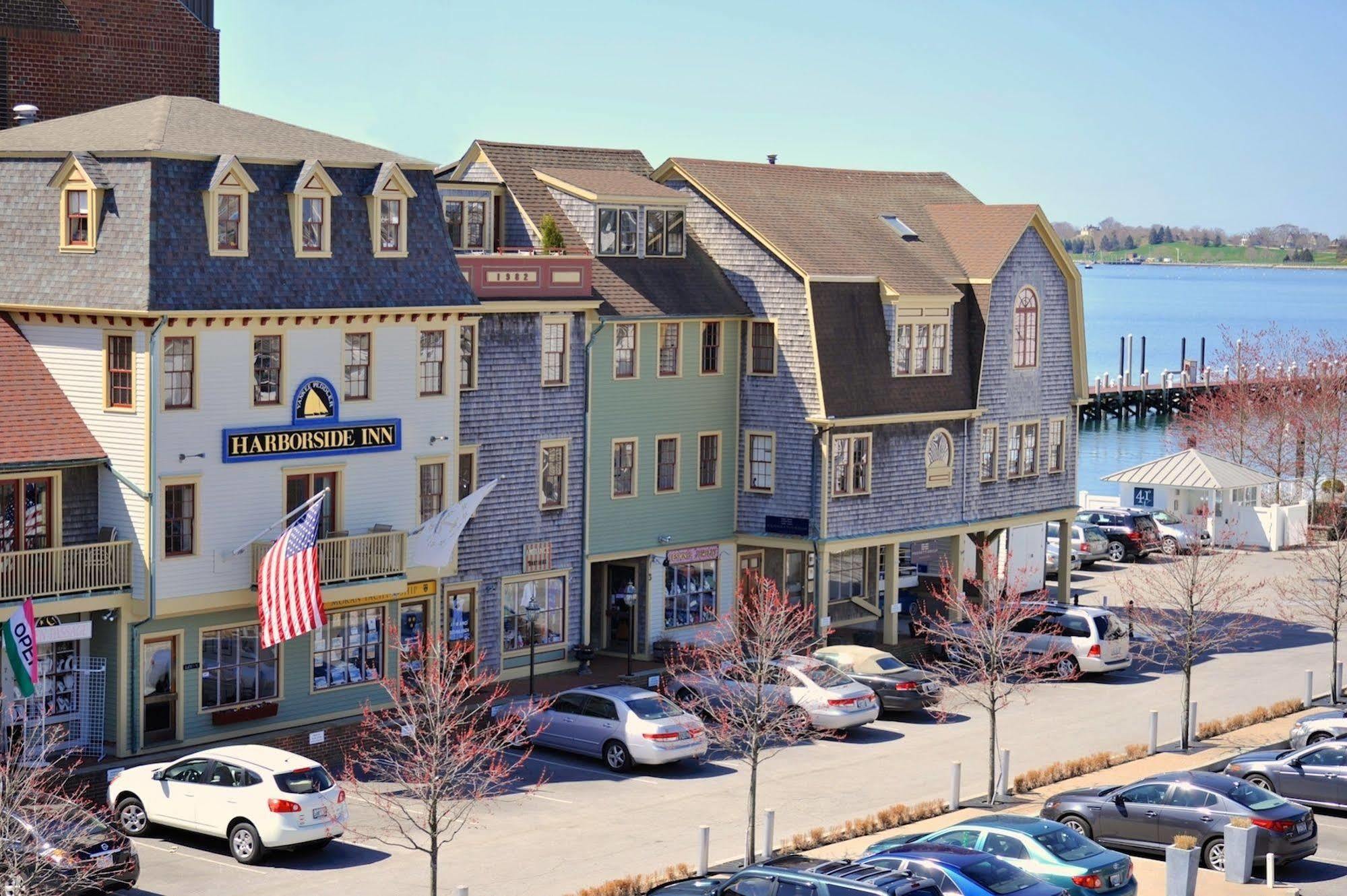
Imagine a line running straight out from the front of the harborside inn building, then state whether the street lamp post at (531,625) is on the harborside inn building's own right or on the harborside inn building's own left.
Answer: on the harborside inn building's own left

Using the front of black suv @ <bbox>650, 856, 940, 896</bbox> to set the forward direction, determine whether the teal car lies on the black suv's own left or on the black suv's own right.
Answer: on the black suv's own right

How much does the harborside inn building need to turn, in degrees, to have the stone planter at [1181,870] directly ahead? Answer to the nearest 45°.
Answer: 0° — it already faces it

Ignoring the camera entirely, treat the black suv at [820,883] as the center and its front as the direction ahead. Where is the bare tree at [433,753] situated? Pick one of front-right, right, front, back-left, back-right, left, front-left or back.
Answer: front

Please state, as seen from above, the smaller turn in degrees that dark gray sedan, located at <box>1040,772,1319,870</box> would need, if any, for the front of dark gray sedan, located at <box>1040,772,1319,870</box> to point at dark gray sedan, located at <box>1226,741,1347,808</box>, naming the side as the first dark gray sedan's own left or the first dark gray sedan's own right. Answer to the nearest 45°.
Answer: approximately 90° to the first dark gray sedan's own right

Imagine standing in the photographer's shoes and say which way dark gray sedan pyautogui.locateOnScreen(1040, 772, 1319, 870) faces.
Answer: facing away from the viewer and to the left of the viewer

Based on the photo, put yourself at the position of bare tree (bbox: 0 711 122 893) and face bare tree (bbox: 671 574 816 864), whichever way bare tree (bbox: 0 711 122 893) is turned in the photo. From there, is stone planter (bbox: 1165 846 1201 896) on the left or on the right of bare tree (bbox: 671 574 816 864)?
right

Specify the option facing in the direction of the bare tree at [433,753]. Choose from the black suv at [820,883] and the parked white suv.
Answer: the black suv

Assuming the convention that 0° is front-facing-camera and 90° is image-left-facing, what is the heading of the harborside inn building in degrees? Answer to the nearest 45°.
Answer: approximately 315°

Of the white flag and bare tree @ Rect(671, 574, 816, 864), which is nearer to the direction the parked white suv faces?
the white flag

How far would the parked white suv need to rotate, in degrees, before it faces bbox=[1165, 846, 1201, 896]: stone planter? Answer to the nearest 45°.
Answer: approximately 135° to its right

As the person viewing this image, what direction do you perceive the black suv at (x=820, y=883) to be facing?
facing away from the viewer and to the left of the viewer
